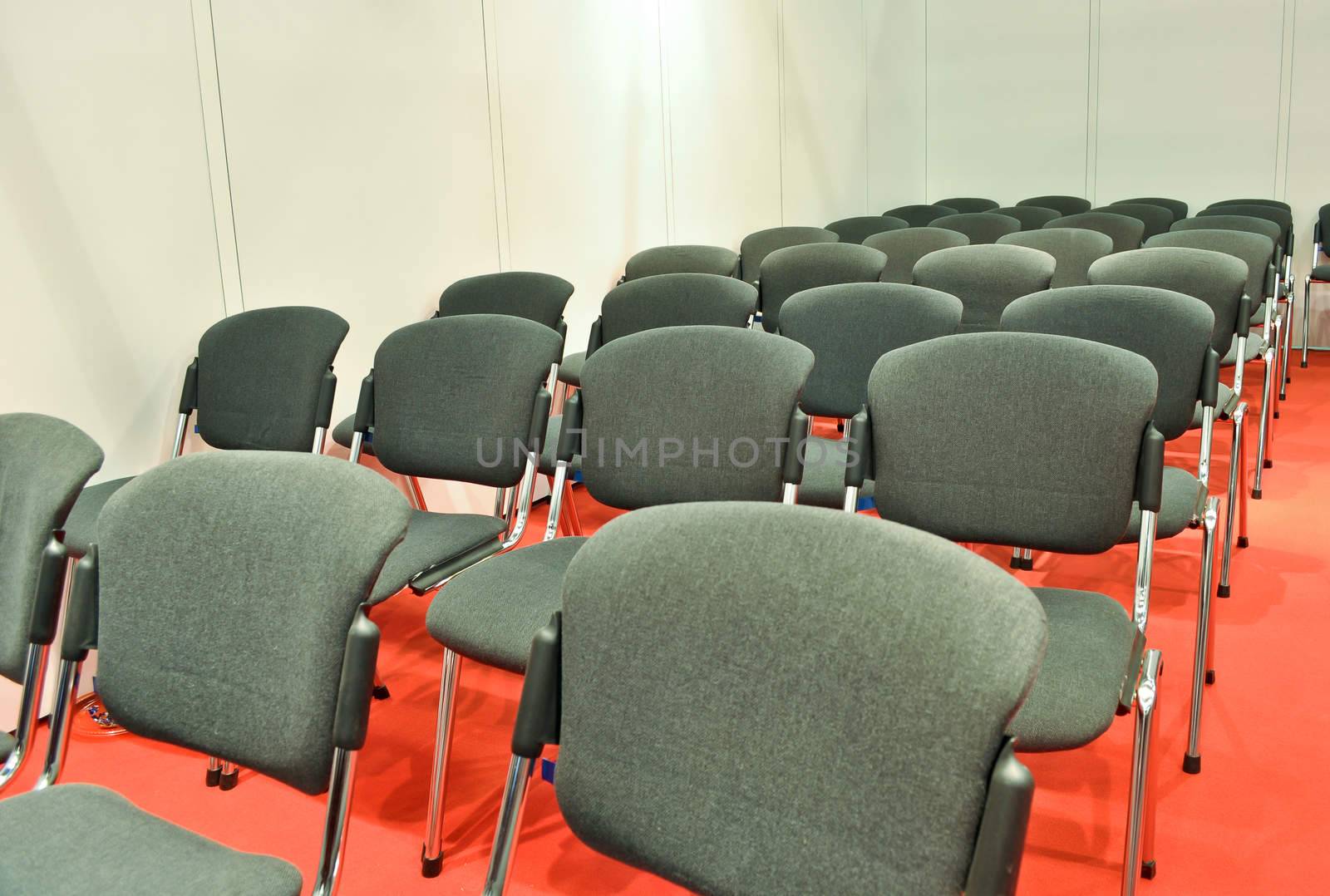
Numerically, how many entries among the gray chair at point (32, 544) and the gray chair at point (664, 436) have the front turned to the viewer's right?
0

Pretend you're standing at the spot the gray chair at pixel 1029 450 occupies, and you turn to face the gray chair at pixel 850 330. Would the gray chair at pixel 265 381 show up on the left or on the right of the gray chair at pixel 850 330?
left
